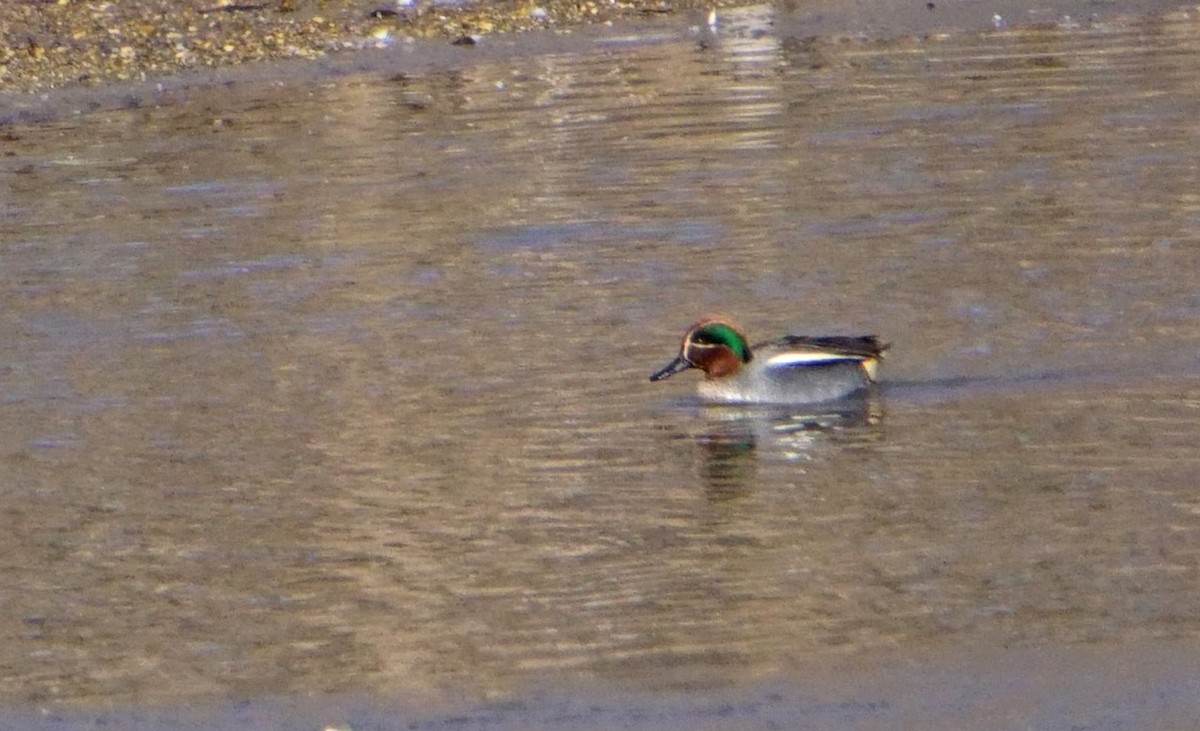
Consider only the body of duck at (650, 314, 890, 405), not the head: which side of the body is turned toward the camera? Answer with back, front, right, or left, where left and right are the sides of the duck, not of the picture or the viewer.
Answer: left
